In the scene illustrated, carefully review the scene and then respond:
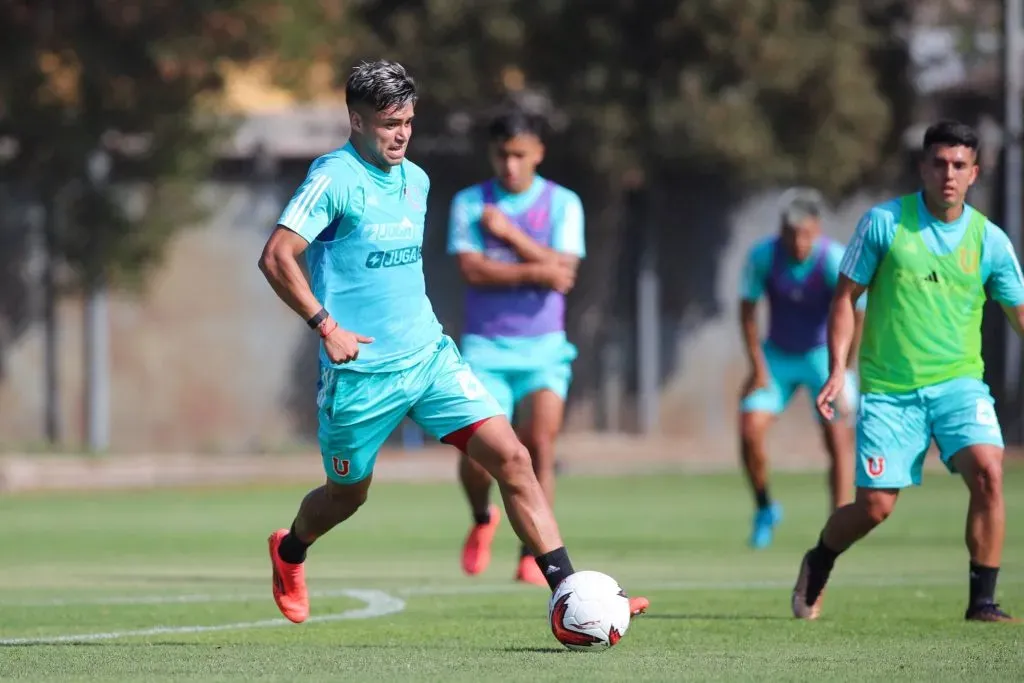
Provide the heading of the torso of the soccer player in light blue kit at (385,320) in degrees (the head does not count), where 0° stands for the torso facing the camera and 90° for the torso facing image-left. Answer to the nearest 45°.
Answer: approximately 315°

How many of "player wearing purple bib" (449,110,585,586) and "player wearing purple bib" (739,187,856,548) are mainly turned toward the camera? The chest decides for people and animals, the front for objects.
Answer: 2

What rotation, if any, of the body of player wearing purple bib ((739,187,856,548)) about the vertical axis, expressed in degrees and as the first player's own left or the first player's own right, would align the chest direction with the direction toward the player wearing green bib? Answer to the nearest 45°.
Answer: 0° — they already face them

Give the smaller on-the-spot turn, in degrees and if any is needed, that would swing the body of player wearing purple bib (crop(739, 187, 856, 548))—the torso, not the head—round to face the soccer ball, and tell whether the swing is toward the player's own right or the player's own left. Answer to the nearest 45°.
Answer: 0° — they already face it

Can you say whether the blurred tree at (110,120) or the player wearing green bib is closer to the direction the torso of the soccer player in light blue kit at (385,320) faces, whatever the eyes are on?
the player wearing green bib

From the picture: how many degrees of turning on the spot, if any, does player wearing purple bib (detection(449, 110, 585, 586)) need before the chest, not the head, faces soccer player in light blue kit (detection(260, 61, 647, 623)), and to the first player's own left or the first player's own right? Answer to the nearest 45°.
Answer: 0° — they already face them

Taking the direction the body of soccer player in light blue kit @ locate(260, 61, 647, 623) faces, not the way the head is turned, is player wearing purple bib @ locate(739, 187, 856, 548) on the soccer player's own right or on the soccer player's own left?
on the soccer player's own left

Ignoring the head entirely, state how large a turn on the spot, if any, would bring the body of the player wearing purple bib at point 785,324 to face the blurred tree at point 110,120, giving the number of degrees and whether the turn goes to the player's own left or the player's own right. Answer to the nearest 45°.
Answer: approximately 135° to the player's own right

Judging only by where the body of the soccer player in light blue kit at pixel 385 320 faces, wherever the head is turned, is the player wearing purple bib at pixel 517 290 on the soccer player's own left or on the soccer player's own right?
on the soccer player's own left

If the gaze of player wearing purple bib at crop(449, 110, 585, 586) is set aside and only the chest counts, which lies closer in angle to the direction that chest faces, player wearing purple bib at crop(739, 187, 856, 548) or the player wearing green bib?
the player wearing green bib
